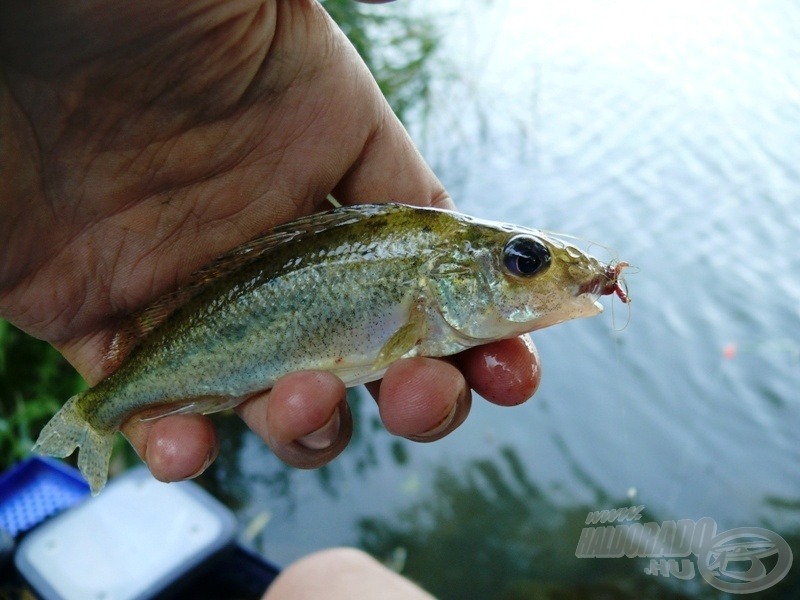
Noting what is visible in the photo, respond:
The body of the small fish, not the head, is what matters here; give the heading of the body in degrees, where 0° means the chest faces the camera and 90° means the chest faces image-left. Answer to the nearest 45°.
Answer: approximately 270°

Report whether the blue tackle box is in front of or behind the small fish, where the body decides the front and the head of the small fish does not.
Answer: behind
